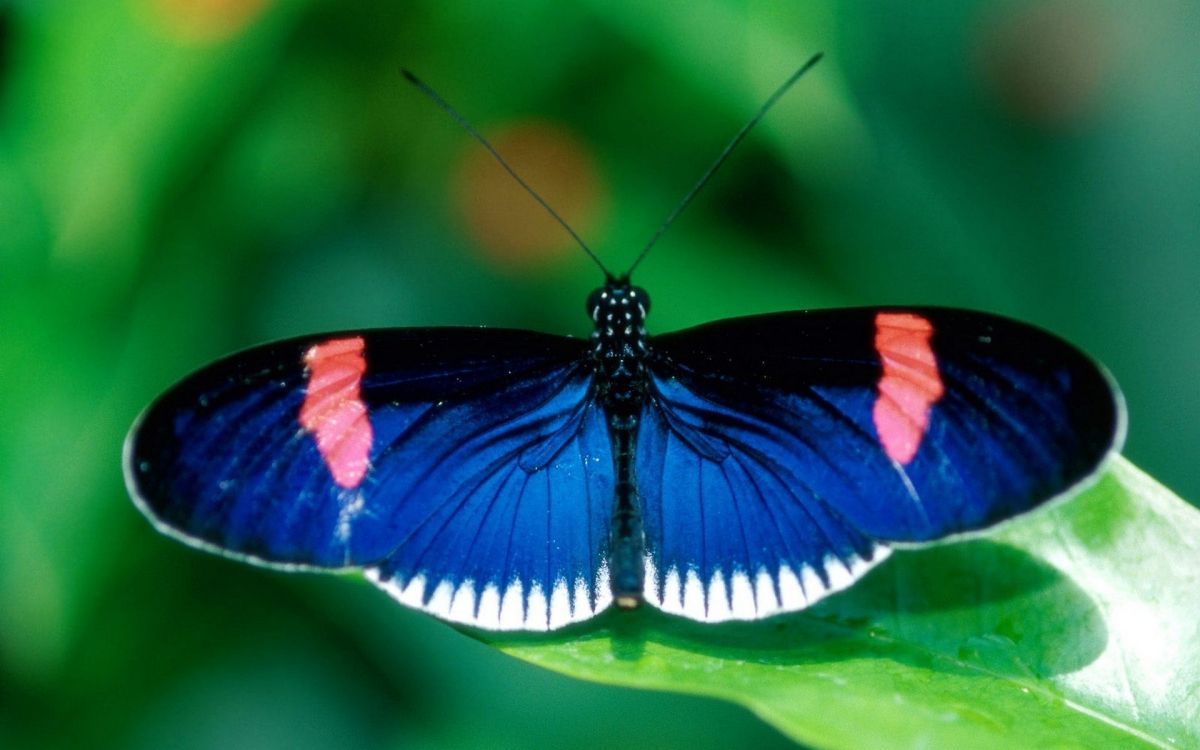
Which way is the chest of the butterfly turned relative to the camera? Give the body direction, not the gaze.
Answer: away from the camera
